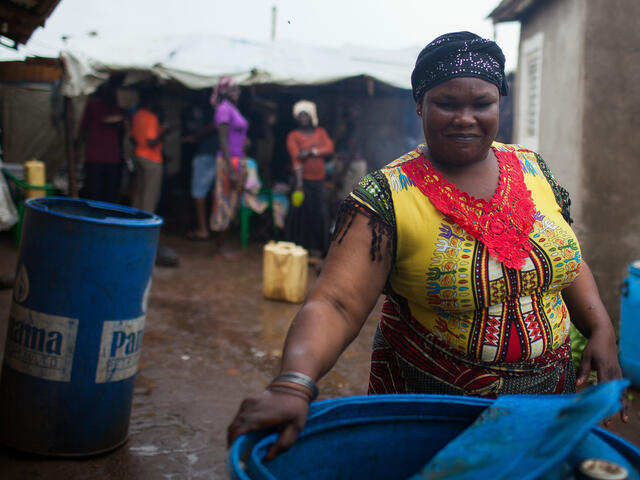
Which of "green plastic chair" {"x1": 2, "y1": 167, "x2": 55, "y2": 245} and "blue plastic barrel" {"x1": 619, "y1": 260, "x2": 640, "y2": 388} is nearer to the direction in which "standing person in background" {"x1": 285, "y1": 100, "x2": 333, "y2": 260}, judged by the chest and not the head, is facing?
the blue plastic barrel

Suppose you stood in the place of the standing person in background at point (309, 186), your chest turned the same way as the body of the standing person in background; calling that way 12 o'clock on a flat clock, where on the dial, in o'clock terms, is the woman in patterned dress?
The woman in patterned dress is roughly at 12 o'clock from the standing person in background.

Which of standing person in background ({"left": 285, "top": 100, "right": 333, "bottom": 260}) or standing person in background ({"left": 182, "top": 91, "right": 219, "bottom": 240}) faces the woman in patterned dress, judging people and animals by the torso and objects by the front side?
standing person in background ({"left": 285, "top": 100, "right": 333, "bottom": 260})

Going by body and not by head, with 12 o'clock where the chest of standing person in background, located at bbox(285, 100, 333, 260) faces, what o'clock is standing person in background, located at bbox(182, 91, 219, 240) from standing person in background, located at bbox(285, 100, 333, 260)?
standing person in background, located at bbox(182, 91, 219, 240) is roughly at 4 o'clock from standing person in background, located at bbox(285, 100, 333, 260).
